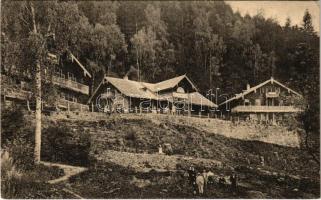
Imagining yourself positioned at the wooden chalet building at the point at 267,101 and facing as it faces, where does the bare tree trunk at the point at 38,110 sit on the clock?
The bare tree trunk is roughly at 2 o'clock from the wooden chalet building.

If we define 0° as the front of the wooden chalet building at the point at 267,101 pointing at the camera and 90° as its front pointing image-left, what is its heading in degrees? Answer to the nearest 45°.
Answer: approximately 0°

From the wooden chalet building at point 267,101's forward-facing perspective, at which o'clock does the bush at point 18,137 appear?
The bush is roughly at 2 o'clock from the wooden chalet building.

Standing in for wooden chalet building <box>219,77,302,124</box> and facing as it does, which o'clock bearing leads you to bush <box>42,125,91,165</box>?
The bush is roughly at 2 o'clock from the wooden chalet building.

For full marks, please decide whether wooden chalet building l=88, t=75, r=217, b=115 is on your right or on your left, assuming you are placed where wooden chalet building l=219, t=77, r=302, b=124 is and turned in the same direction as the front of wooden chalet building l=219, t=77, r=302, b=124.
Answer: on your right

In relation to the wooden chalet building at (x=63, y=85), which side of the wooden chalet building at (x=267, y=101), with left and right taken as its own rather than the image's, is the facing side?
right

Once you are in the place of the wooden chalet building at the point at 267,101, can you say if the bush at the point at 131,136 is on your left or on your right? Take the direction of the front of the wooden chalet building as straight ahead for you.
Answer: on your right
